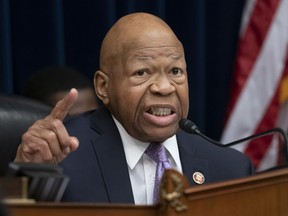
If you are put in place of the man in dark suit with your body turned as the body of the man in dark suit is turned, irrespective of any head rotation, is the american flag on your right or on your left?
on your left

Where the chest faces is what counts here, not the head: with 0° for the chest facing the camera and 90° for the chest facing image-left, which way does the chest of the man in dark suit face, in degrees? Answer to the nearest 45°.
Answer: approximately 315°
